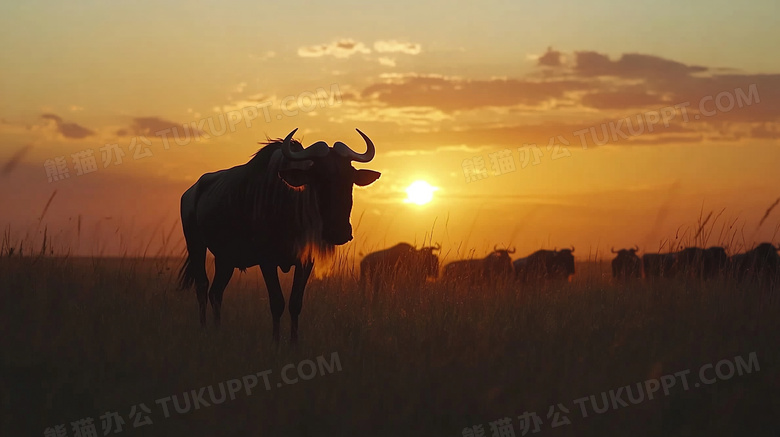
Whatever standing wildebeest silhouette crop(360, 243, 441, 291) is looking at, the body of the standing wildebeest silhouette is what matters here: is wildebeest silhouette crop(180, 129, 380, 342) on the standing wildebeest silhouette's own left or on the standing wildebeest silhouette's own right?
on the standing wildebeest silhouette's own right

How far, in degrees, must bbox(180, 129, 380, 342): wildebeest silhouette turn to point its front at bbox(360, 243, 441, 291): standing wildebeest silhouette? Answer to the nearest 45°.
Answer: approximately 90° to its left

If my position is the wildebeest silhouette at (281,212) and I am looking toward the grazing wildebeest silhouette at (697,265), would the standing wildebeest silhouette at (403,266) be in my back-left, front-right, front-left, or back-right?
front-left

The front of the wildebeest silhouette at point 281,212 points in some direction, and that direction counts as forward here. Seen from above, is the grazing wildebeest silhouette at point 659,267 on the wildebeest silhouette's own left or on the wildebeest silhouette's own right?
on the wildebeest silhouette's own left

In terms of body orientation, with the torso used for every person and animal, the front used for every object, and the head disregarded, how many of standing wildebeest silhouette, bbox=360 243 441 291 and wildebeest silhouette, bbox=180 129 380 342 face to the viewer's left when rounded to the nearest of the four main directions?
0

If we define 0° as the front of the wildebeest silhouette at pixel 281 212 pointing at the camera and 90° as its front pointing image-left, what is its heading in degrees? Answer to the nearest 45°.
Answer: approximately 315°

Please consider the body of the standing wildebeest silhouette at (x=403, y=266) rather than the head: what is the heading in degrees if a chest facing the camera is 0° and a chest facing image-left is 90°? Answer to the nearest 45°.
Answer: approximately 270°

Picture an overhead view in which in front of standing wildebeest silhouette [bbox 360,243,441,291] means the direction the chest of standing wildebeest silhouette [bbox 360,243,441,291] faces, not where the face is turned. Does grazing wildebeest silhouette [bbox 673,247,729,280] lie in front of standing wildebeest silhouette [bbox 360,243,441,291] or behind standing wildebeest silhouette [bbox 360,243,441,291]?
in front

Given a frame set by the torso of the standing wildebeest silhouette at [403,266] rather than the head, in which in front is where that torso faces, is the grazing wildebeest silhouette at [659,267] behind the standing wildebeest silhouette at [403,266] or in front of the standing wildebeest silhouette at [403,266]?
in front

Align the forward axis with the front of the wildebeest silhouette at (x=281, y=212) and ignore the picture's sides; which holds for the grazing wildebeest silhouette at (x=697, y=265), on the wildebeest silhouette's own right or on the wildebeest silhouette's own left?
on the wildebeest silhouette's own left

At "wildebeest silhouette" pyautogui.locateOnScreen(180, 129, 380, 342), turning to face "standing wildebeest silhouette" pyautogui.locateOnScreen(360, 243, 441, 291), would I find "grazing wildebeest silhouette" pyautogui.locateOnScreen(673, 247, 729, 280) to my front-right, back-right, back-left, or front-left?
front-right

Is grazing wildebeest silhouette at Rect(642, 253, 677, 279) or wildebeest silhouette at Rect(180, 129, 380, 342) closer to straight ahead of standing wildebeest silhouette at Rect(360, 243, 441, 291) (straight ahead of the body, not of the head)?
the grazing wildebeest silhouette
